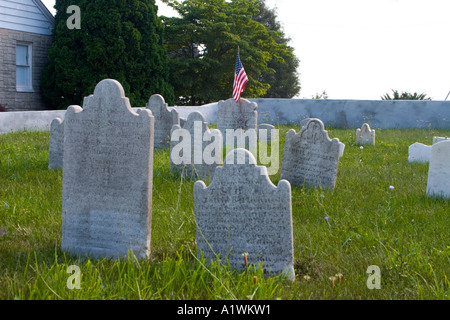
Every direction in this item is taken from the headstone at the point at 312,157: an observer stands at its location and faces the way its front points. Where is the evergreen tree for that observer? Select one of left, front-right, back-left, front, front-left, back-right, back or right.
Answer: back-right

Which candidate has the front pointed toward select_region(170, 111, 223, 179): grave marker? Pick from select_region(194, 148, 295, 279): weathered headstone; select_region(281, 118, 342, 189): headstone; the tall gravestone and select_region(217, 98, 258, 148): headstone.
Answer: select_region(217, 98, 258, 148): headstone

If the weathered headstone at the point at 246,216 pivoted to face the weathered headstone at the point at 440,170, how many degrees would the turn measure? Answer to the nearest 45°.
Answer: approximately 135° to its left

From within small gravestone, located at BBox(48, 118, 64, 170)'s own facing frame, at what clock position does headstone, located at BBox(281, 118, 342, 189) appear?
The headstone is roughly at 10 o'clock from the small gravestone.

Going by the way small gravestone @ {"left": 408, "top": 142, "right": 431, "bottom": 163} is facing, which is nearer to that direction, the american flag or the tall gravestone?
the tall gravestone

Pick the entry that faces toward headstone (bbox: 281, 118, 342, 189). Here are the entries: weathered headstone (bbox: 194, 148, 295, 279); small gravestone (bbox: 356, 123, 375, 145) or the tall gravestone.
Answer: the small gravestone

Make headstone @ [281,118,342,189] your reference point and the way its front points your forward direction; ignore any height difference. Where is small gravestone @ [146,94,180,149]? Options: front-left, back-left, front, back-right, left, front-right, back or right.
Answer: back-right

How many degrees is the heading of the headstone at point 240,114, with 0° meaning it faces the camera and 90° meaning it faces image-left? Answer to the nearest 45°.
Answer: approximately 0°

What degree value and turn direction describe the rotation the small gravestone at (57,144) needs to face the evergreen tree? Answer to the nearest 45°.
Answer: approximately 180°

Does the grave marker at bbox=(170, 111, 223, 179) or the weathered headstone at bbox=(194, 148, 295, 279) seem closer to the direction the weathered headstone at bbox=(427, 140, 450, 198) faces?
the weathered headstone

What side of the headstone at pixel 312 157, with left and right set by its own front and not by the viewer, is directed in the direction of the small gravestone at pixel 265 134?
back

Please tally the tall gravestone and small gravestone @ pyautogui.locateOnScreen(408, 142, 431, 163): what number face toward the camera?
2

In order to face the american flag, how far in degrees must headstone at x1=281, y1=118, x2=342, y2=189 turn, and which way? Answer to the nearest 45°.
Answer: approximately 180°

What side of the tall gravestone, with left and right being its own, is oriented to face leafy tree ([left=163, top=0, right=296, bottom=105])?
back
